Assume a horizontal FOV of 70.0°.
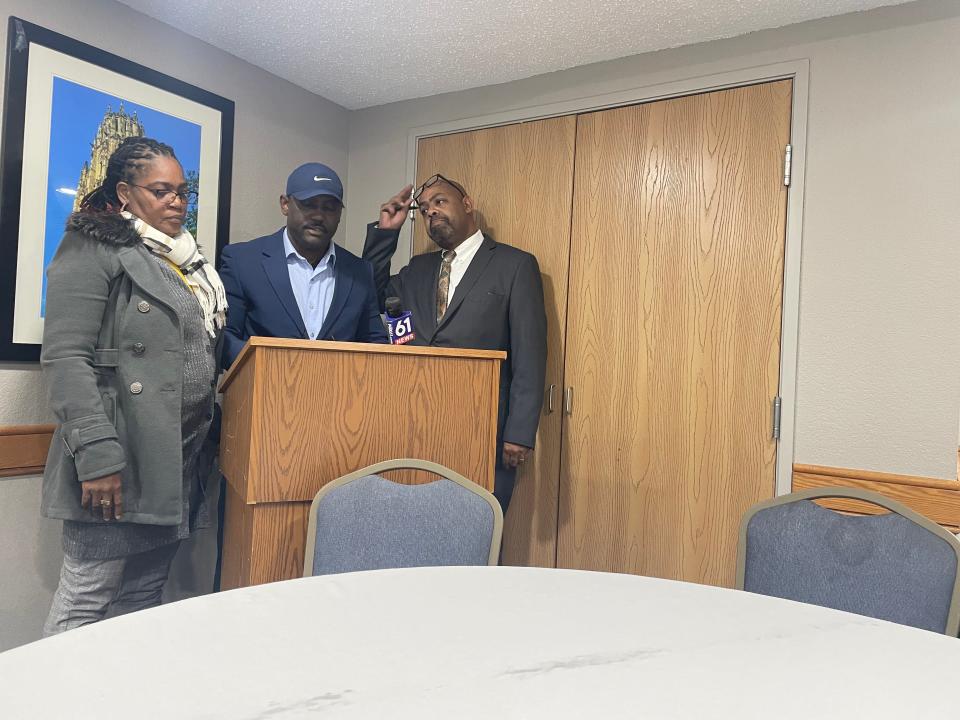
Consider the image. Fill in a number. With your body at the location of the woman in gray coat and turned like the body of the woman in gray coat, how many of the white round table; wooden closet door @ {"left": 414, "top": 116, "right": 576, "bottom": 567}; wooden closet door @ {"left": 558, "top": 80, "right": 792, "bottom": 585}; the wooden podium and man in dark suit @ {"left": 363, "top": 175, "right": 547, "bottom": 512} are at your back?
0

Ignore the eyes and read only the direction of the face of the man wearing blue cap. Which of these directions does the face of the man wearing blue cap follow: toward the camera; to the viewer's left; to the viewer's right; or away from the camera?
toward the camera

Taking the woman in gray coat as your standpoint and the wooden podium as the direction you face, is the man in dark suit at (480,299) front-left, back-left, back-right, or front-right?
front-left

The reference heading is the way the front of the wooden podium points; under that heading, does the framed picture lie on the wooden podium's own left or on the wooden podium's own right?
on the wooden podium's own right

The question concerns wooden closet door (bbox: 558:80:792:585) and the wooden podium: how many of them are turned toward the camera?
2

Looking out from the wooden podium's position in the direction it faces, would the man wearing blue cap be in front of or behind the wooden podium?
behind

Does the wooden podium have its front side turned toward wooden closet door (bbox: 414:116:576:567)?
no

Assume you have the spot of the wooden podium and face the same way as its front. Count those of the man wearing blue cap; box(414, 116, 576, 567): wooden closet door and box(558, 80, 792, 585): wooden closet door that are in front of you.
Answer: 0

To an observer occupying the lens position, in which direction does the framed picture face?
facing the viewer and to the right of the viewer

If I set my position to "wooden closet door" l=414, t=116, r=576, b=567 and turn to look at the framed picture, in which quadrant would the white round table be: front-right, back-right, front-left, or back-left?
front-left

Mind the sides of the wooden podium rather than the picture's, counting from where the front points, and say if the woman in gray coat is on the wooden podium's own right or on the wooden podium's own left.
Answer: on the wooden podium's own right

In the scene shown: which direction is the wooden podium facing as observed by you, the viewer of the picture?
facing the viewer

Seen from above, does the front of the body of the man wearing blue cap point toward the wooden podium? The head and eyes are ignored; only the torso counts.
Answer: yes

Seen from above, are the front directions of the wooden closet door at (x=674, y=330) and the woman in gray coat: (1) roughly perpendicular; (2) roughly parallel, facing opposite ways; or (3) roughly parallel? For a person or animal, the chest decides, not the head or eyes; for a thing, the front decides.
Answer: roughly perpendicular

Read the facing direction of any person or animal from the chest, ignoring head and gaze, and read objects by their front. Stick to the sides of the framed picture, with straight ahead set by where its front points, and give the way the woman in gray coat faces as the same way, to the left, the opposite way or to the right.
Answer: the same way

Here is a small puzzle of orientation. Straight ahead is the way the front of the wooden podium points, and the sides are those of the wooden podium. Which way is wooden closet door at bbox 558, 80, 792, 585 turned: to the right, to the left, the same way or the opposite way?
the same way

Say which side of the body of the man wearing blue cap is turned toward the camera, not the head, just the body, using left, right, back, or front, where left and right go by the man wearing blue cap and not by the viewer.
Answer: front

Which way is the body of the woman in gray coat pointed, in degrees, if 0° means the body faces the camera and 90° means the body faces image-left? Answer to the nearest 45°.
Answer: approximately 315°

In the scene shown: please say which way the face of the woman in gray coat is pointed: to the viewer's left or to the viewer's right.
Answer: to the viewer's right

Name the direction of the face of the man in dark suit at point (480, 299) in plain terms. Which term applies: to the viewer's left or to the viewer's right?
to the viewer's left

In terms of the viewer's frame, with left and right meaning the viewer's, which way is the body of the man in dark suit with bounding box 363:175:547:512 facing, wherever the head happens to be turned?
facing the viewer and to the left of the viewer

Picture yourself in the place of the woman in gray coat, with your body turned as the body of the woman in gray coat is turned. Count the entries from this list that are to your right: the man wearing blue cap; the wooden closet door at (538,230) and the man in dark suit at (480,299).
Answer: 0
